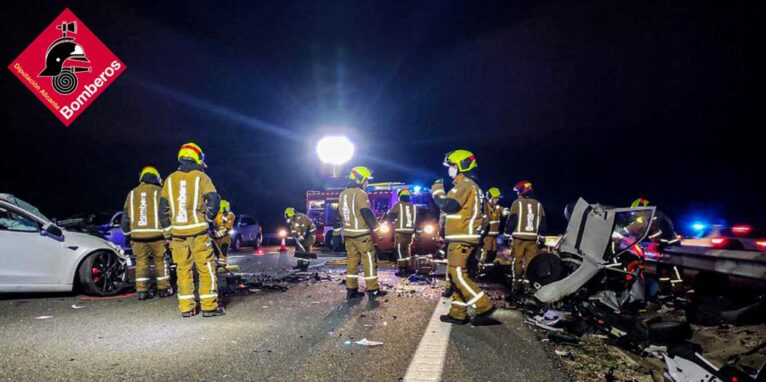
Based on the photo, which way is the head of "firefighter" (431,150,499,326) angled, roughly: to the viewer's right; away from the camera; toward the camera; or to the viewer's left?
to the viewer's left

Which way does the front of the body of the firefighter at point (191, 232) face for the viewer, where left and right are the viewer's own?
facing away from the viewer and to the right of the viewer

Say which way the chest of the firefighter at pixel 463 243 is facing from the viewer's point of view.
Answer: to the viewer's left

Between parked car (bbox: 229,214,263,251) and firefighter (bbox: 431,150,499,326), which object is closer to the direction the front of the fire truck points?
the firefighter

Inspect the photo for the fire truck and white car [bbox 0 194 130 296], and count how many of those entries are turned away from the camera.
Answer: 0

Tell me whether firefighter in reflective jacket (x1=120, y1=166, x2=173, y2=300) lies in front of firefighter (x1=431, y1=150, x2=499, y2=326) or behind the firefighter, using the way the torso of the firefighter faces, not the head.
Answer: in front

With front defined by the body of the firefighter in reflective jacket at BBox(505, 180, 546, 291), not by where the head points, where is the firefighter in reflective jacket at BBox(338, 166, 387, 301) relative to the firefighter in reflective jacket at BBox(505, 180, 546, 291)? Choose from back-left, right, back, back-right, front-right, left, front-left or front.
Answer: back-left

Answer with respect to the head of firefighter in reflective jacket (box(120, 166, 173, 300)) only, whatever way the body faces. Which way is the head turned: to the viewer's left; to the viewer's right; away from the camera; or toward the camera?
away from the camera

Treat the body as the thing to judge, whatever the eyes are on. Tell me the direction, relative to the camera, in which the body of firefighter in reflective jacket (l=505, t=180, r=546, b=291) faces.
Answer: away from the camera

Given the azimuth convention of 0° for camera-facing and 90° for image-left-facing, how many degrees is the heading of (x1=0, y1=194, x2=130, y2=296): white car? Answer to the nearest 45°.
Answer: approximately 270°

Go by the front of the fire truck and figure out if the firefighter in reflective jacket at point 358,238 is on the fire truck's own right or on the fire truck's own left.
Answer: on the fire truck's own right

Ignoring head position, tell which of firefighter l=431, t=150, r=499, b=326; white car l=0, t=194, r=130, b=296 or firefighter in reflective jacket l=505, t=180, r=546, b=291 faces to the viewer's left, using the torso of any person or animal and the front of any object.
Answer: the firefighter

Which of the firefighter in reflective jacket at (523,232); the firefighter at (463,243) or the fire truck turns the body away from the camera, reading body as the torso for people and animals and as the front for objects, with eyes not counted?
the firefighter in reflective jacket
